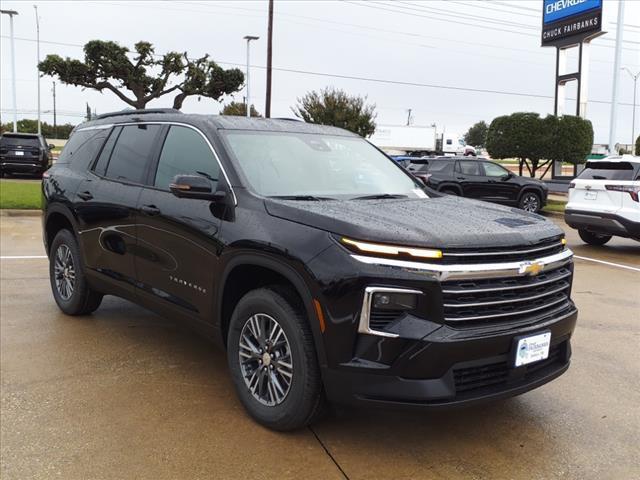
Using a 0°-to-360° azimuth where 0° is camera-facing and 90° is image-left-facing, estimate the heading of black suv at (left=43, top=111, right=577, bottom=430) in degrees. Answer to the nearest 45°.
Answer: approximately 315°

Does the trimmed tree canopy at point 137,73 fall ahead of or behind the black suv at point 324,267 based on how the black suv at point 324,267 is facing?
behind

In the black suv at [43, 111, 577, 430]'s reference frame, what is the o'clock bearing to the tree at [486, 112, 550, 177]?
The tree is roughly at 8 o'clock from the black suv.

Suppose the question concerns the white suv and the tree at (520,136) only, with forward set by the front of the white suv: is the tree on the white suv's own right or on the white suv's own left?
on the white suv's own left

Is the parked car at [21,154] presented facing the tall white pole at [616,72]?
no

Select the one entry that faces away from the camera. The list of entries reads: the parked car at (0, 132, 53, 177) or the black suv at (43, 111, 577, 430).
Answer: the parked car

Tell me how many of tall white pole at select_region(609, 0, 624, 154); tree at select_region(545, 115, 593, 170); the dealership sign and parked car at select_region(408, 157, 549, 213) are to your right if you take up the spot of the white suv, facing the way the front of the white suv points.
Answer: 0

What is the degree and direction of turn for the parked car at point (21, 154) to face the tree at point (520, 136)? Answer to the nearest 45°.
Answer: approximately 90° to its right

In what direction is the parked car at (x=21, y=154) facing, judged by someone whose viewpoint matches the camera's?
facing away from the viewer

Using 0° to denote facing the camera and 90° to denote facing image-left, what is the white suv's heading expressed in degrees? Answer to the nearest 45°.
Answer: approximately 225°

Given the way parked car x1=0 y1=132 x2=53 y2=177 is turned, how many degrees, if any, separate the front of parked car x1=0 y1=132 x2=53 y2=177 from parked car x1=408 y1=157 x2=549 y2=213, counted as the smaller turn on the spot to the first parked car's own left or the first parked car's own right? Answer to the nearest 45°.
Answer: approximately 135° to the first parked car's own right

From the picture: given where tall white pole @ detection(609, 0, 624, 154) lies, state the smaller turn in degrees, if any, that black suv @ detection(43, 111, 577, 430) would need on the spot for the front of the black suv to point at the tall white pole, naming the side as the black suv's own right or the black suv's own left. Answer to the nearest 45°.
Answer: approximately 90° to the black suv's own left

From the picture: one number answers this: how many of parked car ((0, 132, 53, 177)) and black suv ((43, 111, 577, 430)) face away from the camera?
1

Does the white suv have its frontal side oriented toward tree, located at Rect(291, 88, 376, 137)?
no
